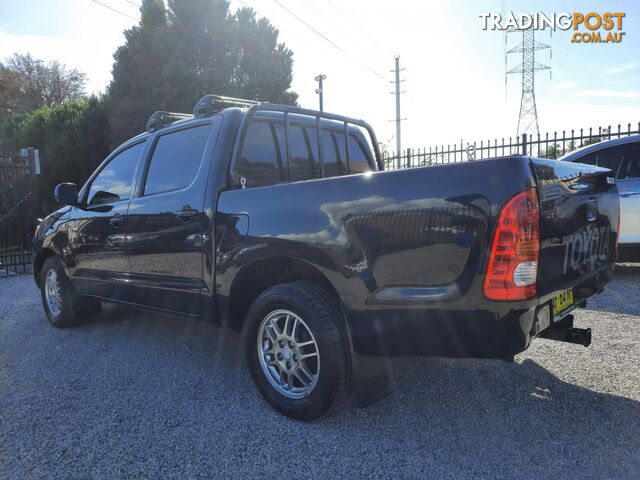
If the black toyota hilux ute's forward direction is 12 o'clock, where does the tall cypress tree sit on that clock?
The tall cypress tree is roughly at 1 o'clock from the black toyota hilux ute.

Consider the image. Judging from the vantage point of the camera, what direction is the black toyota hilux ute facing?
facing away from the viewer and to the left of the viewer

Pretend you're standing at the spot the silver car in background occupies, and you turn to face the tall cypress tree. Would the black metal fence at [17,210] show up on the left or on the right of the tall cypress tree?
left

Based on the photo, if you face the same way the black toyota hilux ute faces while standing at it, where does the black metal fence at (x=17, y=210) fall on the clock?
The black metal fence is roughly at 12 o'clock from the black toyota hilux ute.

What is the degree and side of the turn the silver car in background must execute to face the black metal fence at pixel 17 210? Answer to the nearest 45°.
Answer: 0° — it already faces it

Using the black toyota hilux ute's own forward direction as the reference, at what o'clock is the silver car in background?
The silver car in background is roughly at 3 o'clock from the black toyota hilux ute.

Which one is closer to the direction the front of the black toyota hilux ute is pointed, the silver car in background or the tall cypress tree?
the tall cypress tree
